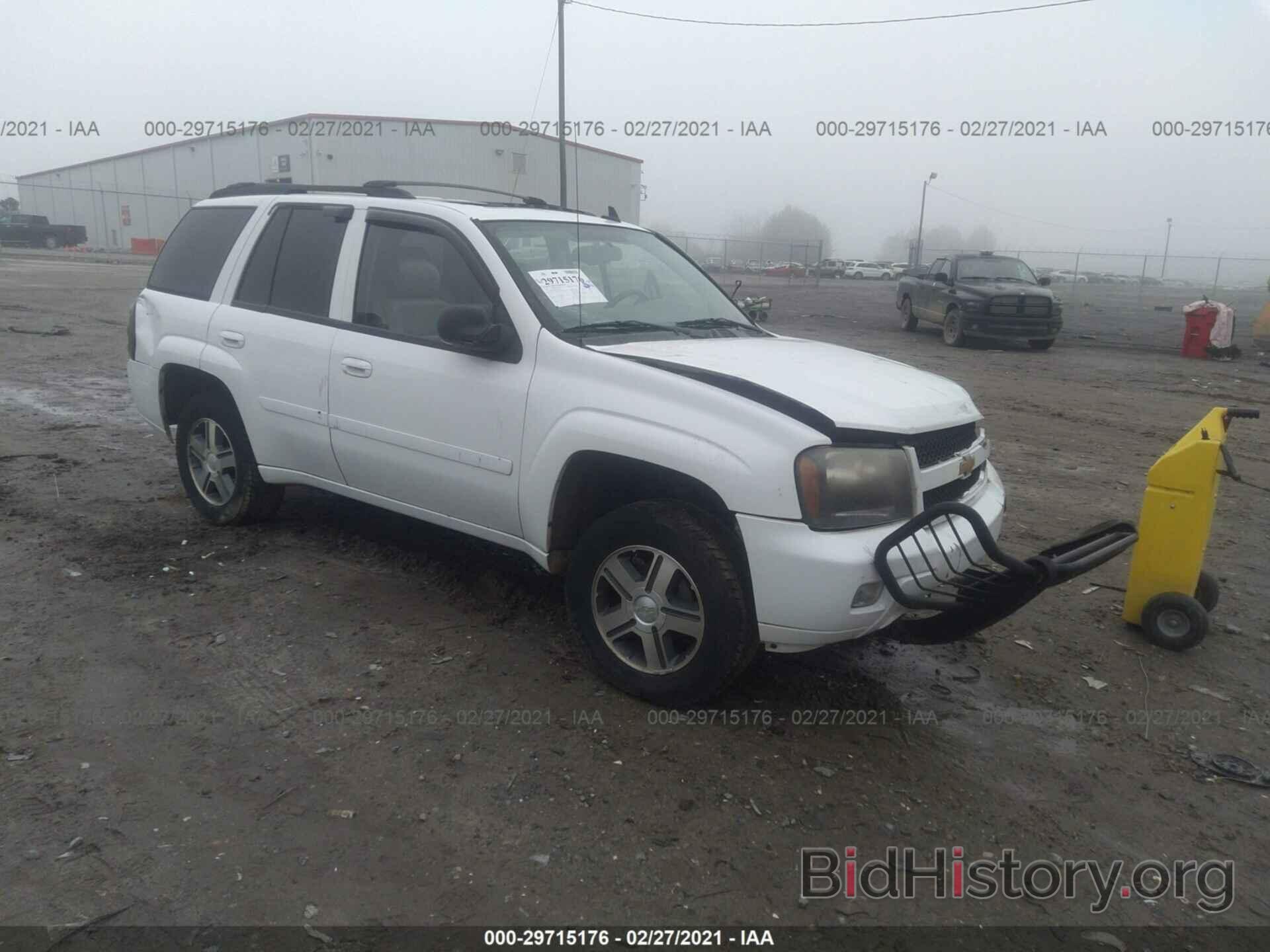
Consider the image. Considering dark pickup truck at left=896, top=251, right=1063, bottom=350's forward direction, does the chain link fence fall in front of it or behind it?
behind

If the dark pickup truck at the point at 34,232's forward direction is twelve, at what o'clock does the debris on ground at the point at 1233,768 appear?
The debris on ground is roughly at 9 o'clock from the dark pickup truck.

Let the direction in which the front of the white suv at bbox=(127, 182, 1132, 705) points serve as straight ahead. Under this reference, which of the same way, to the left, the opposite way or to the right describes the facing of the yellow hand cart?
the opposite way

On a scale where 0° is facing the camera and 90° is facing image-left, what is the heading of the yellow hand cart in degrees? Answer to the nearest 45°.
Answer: approximately 90°

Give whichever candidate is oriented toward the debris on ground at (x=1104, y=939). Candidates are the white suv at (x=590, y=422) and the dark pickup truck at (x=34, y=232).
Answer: the white suv

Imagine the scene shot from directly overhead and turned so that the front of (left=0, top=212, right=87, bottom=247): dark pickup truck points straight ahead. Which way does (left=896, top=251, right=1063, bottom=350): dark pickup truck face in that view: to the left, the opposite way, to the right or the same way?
to the left

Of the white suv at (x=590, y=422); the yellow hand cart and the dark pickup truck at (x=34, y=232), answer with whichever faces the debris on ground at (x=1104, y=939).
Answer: the white suv

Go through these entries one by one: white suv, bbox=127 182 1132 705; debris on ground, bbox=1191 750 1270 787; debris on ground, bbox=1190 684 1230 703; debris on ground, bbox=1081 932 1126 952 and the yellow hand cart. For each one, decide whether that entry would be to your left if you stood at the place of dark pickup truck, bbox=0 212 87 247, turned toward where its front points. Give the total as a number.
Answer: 5

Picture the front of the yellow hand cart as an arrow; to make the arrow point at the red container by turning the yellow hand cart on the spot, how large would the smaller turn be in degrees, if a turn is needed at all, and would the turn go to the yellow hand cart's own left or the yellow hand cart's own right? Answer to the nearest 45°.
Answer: approximately 90° to the yellow hand cart's own right

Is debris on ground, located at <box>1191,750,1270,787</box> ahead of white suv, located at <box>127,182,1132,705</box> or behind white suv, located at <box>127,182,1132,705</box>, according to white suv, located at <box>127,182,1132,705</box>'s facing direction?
ahead

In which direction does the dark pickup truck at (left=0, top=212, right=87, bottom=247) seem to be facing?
to the viewer's left

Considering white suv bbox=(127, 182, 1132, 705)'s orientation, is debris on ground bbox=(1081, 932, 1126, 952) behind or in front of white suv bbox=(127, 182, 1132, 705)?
in front

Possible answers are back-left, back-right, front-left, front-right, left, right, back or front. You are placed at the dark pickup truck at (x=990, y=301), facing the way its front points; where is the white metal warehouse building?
back

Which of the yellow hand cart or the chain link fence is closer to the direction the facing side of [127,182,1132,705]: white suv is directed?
the yellow hand cart

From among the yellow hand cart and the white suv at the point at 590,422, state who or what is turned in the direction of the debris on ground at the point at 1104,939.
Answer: the white suv

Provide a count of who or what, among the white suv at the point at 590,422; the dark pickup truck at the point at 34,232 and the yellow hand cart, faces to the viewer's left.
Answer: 2

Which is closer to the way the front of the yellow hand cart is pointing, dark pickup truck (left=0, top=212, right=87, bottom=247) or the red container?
the dark pickup truck
